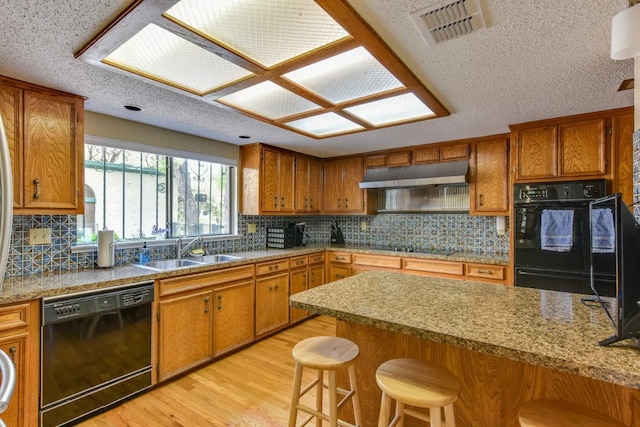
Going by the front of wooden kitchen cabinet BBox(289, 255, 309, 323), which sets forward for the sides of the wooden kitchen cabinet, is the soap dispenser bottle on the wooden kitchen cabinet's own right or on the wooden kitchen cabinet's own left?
on the wooden kitchen cabinet's own right

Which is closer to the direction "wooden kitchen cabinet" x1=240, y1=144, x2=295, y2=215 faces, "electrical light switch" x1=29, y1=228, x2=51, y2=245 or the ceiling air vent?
the ceiling air vent

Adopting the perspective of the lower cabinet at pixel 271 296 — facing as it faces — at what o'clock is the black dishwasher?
The black dishwasher is roughly at 3 o'clock from the lower cabinet.

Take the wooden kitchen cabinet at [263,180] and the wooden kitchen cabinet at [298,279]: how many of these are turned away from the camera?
0

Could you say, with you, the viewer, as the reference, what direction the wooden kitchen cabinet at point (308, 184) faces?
facing the viewer and to the right of the viewer

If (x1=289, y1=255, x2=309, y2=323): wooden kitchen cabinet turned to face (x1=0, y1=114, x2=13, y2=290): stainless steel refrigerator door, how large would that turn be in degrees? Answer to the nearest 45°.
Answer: approximately 45° to its right

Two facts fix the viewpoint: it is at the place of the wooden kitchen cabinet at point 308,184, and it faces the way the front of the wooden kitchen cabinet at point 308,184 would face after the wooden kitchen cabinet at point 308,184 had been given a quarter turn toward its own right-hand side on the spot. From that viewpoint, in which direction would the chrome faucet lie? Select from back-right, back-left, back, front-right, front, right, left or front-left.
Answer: front

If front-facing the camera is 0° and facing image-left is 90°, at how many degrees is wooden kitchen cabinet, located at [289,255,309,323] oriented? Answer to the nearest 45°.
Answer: approximately 315°

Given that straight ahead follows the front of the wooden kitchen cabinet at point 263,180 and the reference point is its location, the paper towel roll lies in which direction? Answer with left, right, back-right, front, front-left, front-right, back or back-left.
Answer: right
